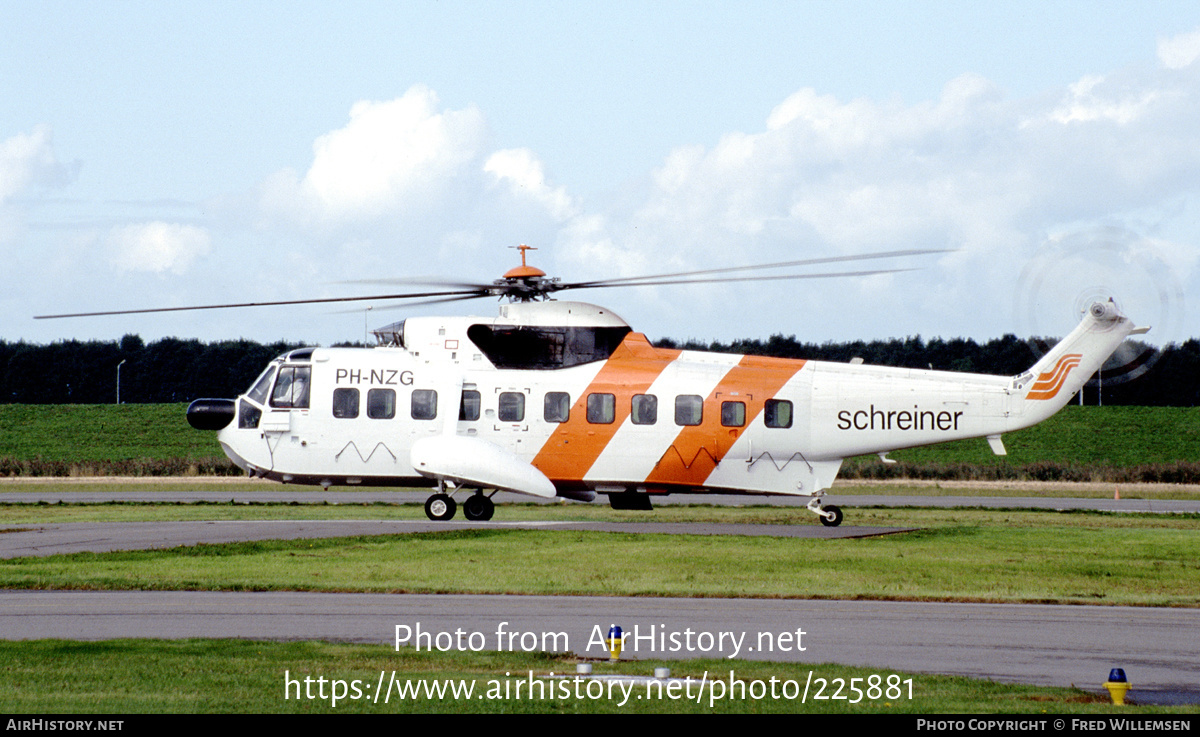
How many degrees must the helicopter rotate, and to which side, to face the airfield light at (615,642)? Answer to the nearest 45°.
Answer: approximately 90° to its left

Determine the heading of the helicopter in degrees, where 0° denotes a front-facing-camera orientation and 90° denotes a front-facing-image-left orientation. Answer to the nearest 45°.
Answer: approximately 90°

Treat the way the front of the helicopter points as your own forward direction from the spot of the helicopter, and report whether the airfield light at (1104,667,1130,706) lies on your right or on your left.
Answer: on your left
